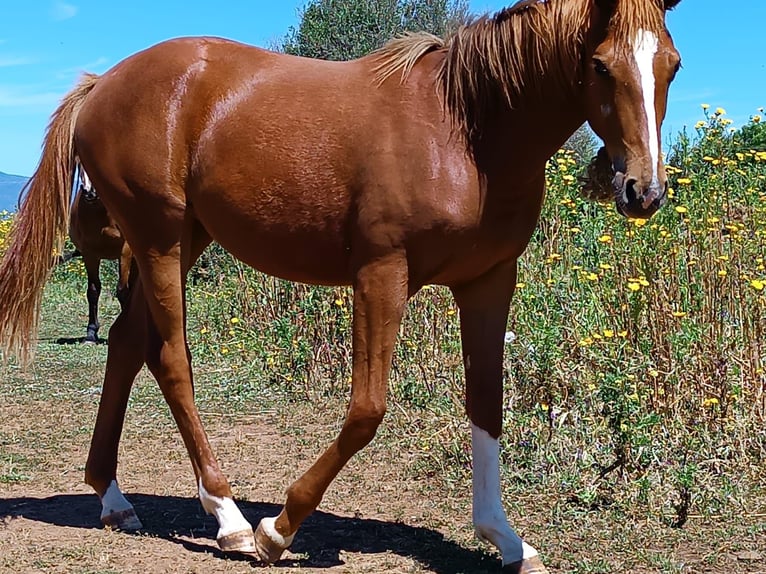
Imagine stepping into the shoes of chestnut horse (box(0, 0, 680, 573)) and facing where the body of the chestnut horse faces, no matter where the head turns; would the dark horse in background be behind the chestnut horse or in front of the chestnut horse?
behind

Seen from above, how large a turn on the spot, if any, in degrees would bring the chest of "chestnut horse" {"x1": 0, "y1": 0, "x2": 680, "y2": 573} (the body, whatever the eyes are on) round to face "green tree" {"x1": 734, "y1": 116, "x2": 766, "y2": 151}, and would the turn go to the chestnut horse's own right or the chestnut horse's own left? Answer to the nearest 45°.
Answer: approximately 90° to the chestnut horse's own left

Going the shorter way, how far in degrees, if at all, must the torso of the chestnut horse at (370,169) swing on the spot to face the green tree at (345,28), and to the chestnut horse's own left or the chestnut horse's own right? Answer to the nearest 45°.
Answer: approximately 135° to the chestnut horse's own left

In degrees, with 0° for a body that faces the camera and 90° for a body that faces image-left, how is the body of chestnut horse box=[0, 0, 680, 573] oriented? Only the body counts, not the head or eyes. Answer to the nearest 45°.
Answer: approximately 315°
